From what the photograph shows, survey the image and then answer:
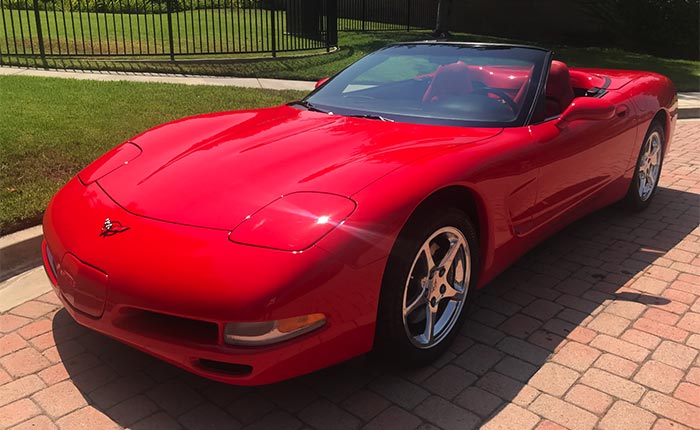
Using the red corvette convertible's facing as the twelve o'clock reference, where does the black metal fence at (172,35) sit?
The black metal fence is roughly at 4 o'clock from the red corvette convertible.

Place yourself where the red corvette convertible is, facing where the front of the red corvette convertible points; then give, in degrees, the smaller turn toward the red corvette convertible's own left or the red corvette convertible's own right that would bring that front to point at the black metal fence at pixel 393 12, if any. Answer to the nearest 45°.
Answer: approximately 135° to the red corvette convertible's own right

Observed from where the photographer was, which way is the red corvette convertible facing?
facing the viewer and to the left of the viewer

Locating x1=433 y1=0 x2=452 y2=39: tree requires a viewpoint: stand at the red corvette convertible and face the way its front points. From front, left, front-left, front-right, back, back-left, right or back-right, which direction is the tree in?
back-right

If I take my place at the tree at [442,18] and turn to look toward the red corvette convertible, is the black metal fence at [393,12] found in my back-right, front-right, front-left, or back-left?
back-right

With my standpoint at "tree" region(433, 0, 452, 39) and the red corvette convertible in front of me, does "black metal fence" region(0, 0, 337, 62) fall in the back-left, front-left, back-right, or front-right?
front-right
